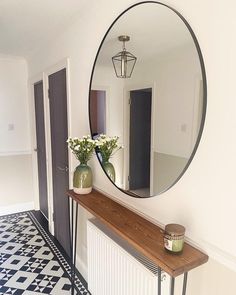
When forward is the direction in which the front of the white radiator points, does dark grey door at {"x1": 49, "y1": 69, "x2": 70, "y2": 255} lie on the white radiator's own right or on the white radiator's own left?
on the white radiator's own right

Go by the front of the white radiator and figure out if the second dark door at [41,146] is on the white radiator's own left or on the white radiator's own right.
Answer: on the white radiator's own right
